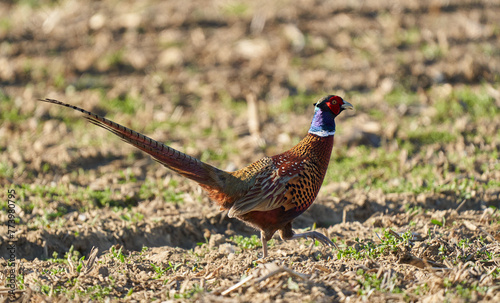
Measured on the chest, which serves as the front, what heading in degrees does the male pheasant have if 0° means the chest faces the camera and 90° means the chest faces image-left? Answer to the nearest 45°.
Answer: approximately 270°
